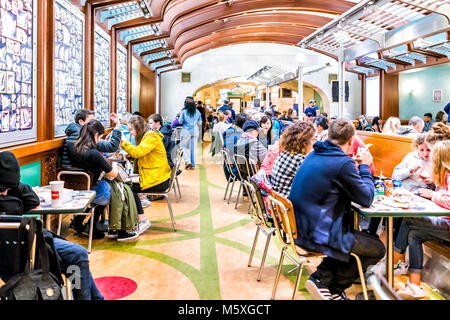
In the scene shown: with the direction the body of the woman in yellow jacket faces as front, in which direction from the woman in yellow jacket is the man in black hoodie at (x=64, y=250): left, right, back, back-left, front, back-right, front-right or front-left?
left

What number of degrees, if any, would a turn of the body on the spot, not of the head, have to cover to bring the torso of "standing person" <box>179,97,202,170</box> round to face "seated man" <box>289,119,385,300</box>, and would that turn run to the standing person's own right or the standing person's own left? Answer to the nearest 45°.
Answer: approximately 180°

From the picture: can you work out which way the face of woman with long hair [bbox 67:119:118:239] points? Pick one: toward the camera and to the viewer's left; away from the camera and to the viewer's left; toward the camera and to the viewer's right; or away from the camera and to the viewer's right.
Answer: away from the camera and to the viewer's right

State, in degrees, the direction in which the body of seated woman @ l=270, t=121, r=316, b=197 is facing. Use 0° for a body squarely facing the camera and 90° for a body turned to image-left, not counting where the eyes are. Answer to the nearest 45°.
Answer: approximately 225°

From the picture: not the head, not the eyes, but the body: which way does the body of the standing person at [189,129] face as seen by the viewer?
away from the camera

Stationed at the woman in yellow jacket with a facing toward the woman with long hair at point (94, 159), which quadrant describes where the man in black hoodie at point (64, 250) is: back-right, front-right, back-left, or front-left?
front-left

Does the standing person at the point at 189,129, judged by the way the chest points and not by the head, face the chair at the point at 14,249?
no

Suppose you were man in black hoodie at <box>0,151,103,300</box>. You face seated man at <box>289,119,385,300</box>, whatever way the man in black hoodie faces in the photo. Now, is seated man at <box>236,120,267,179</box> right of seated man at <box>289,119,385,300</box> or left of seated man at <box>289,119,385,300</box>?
left

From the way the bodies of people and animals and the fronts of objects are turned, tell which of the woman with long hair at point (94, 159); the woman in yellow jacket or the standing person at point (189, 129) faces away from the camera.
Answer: the standing person

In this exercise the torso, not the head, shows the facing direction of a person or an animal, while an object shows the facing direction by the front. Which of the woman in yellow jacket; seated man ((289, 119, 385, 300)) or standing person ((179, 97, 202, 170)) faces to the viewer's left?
the woman in yellow jacket

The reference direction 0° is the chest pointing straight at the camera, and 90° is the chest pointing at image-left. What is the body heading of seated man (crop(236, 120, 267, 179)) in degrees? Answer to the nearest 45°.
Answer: approximately 225°

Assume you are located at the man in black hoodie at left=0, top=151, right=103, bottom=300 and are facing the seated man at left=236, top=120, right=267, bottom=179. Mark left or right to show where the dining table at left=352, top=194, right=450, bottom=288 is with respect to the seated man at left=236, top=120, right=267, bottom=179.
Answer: right

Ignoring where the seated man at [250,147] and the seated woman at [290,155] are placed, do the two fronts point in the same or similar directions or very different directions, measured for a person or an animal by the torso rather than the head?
same or similar directions

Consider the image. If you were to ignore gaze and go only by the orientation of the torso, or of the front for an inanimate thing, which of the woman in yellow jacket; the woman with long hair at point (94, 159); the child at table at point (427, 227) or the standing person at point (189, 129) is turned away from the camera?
the standing person

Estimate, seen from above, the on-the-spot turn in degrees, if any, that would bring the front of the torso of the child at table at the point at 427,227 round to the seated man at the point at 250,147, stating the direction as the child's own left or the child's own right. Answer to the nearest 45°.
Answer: approximately 45° to the child's own right

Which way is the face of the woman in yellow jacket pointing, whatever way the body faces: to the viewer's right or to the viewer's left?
to the viewer's left
